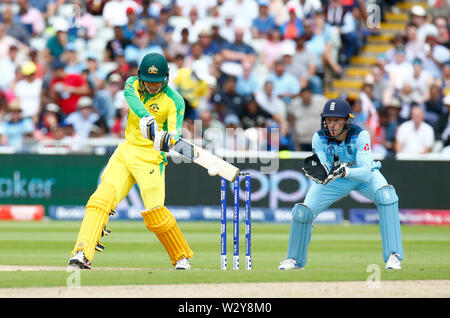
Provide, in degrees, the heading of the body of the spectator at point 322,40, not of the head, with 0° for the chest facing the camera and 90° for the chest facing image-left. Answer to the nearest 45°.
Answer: approximately 45°

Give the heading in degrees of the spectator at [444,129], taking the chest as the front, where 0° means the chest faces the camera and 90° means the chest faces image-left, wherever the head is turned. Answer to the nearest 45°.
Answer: approximately 0°

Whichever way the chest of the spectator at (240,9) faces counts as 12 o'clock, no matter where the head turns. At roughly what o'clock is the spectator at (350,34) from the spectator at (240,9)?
the spectator at (350,34) is roughly at 9 o'clock from the spectator at (240,9).
